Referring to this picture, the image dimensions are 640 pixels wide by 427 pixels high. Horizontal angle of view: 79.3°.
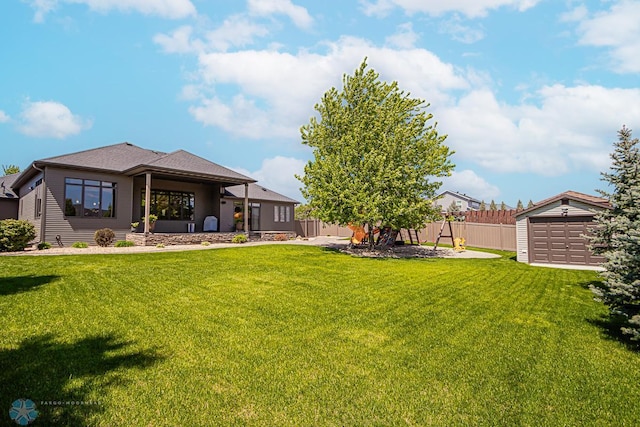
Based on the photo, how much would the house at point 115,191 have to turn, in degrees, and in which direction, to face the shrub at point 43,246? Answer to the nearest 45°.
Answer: approximately 90° to its right

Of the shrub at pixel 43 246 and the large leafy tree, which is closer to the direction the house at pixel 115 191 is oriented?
the large leafy tree

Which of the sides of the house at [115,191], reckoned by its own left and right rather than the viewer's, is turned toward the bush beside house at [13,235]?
right
